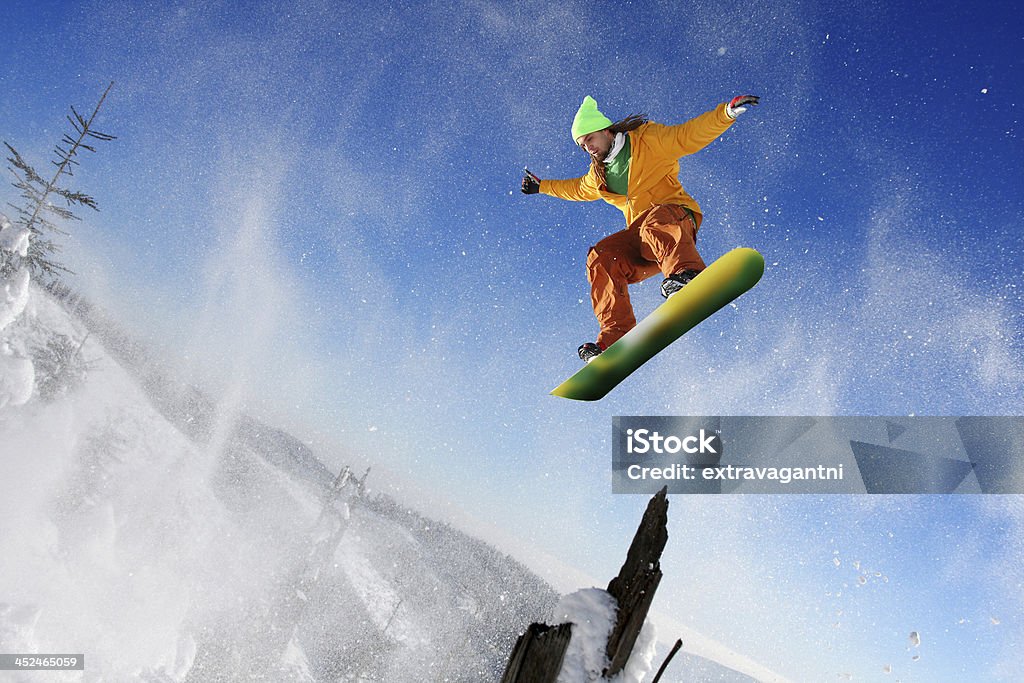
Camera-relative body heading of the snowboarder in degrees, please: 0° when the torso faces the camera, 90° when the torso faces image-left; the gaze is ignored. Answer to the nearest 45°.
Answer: approximately 45°

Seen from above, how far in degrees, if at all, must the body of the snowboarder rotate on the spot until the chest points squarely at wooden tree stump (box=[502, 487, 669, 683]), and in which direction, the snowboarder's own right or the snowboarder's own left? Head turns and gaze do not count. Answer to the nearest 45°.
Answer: approximately 45° to the snowboarder's own left
